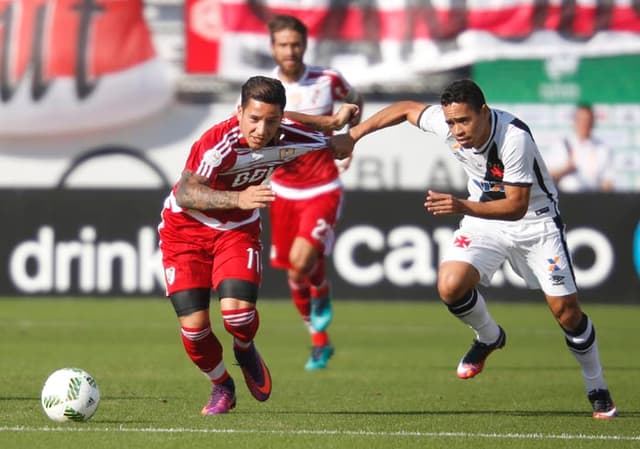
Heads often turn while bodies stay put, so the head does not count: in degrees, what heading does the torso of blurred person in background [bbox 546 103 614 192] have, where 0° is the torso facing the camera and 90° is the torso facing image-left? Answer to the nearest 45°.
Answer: approximately 0°

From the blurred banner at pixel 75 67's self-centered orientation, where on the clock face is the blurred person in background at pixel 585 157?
The blurred person in background is roughly at 10 o'clock from the blurred banner.

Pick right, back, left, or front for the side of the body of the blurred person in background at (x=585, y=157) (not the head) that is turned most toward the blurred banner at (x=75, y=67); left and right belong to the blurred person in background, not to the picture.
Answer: right

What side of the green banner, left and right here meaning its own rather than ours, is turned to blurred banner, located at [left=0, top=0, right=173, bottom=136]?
right

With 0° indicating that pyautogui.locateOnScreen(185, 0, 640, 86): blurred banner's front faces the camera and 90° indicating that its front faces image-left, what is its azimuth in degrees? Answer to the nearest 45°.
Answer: approximately 0°

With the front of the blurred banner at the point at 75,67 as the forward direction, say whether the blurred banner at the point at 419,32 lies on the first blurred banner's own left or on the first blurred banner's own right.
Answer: on the first blurred banner's own left

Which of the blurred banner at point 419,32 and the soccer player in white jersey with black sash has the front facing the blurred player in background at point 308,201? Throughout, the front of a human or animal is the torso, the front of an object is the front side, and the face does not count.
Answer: the blurred banner

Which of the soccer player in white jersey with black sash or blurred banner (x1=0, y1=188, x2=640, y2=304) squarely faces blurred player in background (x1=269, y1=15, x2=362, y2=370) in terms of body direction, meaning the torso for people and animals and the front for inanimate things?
the blurred banner

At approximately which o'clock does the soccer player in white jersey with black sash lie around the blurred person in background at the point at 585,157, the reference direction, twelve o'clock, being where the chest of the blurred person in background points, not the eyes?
The soccer player in white jersey with black sash is roughly at 12 o'clock from the blurred person in background.
